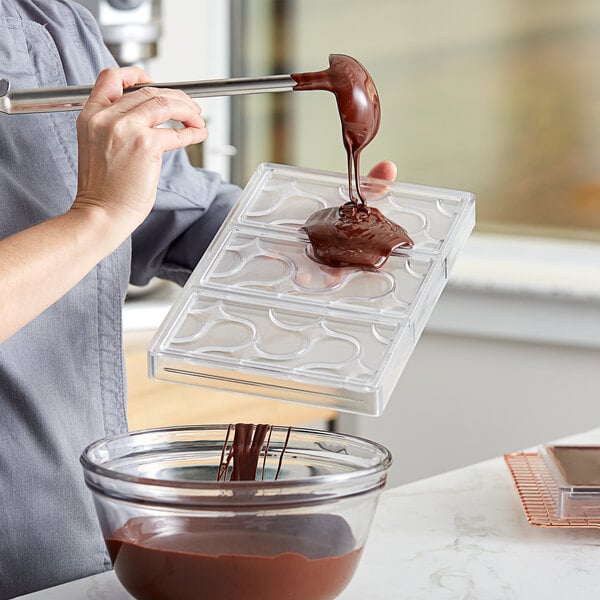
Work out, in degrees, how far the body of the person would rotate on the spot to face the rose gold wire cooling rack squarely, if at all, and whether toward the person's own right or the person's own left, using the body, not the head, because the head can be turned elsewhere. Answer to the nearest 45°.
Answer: approximately 45° to the person's own left

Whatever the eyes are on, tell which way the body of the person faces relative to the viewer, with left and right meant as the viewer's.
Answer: facing the viewer and to the right of the viewer

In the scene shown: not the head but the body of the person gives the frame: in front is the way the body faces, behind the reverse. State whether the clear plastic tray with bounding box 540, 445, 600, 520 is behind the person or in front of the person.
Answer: in front
